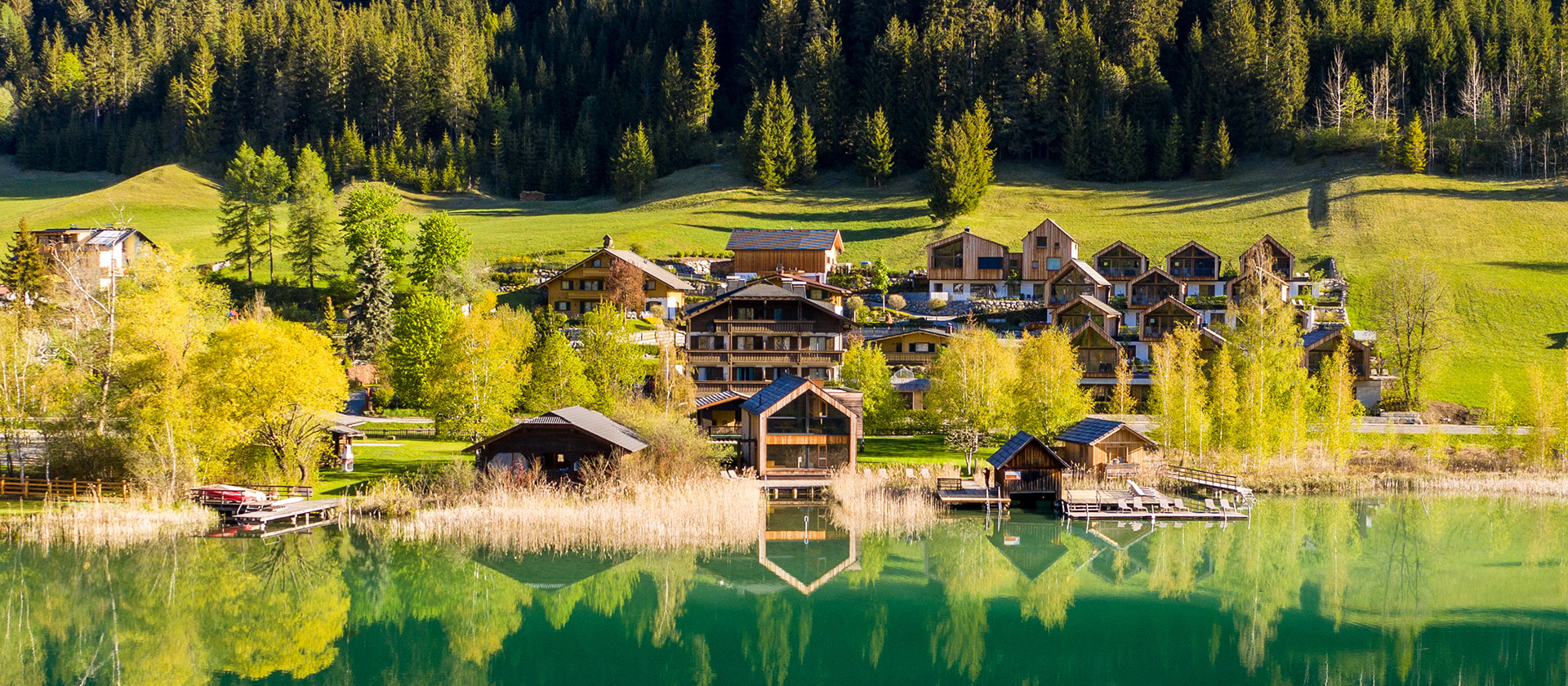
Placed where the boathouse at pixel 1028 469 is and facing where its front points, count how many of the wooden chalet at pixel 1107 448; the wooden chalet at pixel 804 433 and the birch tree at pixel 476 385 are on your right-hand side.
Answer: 2

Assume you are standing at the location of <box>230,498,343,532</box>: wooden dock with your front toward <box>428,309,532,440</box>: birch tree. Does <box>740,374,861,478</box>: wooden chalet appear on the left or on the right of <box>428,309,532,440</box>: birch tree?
right

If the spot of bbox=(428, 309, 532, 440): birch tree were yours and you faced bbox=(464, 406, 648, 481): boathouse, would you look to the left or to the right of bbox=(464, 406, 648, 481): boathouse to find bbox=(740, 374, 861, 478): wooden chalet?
left

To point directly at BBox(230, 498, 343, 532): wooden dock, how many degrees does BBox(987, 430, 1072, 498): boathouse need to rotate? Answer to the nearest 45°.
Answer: approximately 45° to its right

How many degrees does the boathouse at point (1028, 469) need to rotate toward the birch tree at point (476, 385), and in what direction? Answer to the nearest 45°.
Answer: approximately 90° to its right

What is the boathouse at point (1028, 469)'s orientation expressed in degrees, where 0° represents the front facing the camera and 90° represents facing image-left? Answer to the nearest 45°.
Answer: approximately 0°

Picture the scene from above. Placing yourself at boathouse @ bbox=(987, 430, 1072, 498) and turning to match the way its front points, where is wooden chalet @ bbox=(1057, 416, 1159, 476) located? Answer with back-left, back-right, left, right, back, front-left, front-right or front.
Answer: back-left

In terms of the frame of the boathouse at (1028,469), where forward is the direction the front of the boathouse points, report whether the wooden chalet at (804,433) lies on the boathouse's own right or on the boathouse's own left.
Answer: on the boathouse's own right

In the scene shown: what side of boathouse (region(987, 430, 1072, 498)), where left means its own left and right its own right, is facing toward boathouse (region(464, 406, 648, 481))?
right

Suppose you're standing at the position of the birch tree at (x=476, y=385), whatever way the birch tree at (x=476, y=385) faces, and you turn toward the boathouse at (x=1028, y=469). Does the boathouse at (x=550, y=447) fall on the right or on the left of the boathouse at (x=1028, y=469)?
right
